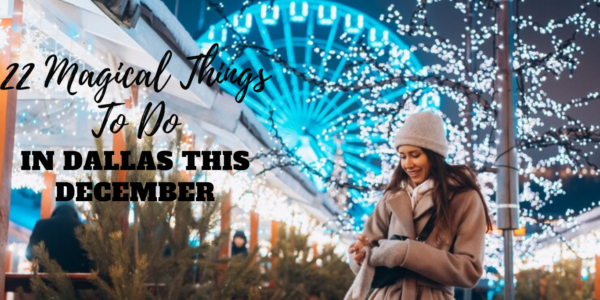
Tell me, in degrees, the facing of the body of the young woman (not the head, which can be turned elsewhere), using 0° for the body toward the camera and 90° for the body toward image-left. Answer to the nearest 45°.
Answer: approximately 45°

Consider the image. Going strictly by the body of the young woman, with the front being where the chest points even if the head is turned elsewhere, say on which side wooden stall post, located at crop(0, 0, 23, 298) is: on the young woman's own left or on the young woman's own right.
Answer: on the young woman's own right

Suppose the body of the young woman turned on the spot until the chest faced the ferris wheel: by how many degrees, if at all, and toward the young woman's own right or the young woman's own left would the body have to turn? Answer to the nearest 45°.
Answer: approximately 135° to the young woman's own right
